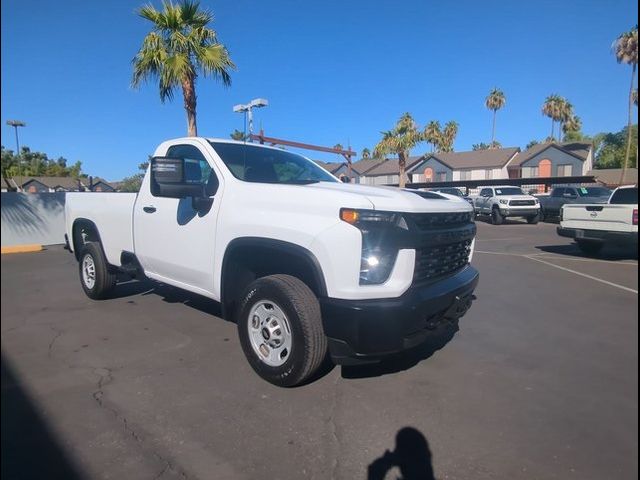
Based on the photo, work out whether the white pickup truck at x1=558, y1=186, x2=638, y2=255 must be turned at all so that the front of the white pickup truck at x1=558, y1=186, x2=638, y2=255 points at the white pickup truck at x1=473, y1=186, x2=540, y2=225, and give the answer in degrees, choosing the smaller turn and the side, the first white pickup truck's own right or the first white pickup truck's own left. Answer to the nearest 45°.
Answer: approximately 45° to the first white pickup truck's own left

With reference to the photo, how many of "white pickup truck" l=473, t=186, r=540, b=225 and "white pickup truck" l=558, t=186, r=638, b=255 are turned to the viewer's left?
0

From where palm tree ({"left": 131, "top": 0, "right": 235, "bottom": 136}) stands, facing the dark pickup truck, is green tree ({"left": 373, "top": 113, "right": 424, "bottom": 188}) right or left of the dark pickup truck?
left

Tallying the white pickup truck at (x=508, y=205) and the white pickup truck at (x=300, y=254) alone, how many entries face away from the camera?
0

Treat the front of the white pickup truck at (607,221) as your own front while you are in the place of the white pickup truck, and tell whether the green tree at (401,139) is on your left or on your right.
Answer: on your left

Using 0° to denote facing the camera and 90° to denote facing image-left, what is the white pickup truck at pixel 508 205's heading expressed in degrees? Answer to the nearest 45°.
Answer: approximately 315°

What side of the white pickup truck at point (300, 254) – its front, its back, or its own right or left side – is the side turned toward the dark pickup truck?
left

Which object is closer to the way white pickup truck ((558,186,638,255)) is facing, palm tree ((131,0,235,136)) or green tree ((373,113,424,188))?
the green tree

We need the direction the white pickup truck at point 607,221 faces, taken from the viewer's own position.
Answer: facing away from the viewer and to the right of the viewer

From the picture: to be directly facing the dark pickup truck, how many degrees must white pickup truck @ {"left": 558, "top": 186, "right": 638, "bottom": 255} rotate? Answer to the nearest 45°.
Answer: approximately 45° to its left

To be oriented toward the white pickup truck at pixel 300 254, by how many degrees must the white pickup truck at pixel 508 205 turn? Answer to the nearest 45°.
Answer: approximately 45° to its right

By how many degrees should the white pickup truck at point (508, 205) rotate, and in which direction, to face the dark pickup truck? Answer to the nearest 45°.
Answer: approximately 90° to its left

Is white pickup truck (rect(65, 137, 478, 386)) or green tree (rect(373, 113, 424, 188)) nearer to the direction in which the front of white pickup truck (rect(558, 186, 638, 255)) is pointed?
the green tree

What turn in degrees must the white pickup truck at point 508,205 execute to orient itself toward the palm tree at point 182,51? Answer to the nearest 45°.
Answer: approximately 90° to its right
